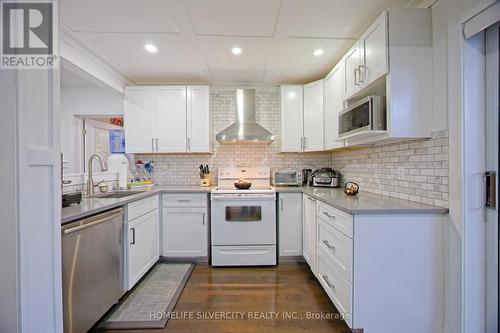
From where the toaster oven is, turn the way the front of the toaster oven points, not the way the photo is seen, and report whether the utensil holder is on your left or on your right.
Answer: on your right

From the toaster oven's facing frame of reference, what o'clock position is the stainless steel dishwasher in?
The stainless steel dishwasher is roughly at 1 o'clock from the toaster oven.

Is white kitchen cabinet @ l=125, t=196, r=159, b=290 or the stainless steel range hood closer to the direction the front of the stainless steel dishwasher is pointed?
the stainless steel range hood

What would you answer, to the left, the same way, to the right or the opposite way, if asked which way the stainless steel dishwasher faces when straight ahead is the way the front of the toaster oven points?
to the left

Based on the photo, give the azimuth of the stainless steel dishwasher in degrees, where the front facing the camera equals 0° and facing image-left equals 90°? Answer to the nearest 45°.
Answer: approximately 315°

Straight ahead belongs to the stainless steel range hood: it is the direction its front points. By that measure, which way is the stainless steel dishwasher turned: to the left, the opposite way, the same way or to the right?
to the left

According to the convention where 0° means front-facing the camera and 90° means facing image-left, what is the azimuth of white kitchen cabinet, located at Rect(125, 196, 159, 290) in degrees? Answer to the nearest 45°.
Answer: approximately 315°

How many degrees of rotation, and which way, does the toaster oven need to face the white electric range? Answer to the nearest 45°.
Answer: approximately 45° to its right

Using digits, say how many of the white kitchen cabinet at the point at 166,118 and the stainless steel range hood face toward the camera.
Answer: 2

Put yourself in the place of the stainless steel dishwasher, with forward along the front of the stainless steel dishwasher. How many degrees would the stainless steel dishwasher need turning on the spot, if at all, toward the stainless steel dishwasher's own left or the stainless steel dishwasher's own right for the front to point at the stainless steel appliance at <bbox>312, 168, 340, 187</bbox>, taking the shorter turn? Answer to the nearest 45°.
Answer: approximately 45° to the stainless steel dishwasher's own left

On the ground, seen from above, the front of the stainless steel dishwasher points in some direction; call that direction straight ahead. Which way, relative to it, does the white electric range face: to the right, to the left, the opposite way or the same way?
to the right
